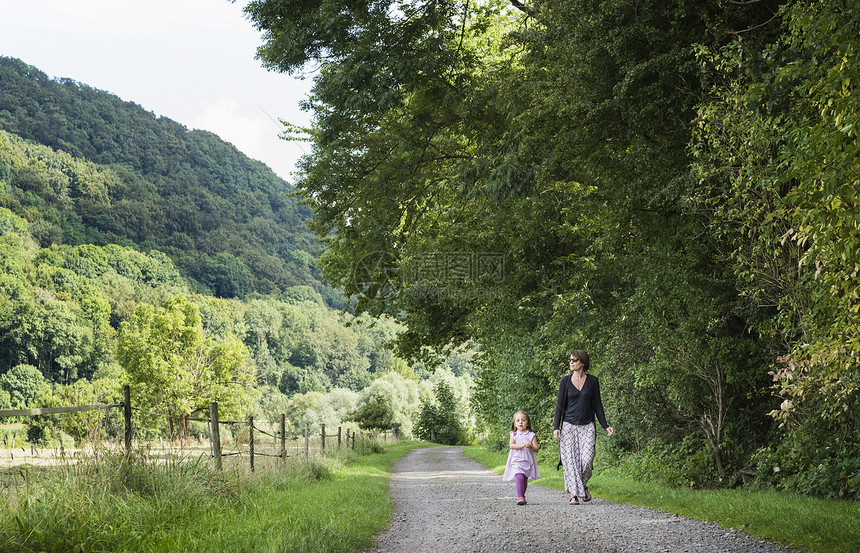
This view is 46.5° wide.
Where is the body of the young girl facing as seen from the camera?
toward the camera

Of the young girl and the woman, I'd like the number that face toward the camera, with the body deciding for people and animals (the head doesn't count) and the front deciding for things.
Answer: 2

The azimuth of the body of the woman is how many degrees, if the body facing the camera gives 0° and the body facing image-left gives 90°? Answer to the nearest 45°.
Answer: approximately 0°

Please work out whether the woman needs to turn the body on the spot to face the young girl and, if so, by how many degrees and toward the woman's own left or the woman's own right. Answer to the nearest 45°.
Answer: approximately 135° to the woman's own right

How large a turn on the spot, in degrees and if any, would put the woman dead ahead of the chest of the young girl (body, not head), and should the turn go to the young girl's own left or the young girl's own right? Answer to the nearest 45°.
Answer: approximately 45° to the young girl's own left

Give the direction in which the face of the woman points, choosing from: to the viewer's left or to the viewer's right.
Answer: to the viewer's left

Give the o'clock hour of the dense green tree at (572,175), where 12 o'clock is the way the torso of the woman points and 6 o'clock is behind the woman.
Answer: The dense green tree is roughly at 6 o'clock from the woman.

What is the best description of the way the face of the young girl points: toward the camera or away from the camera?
toward the camera

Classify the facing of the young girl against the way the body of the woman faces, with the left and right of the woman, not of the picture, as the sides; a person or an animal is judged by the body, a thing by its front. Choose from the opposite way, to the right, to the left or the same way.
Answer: the same way
